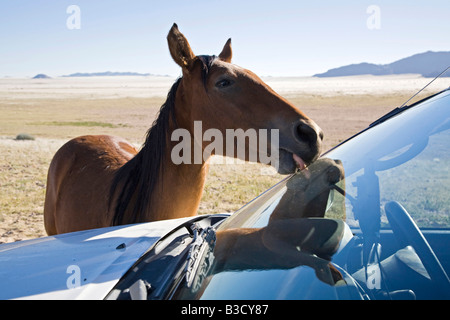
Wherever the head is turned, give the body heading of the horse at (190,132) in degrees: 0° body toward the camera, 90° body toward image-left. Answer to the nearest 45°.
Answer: approximately 315°

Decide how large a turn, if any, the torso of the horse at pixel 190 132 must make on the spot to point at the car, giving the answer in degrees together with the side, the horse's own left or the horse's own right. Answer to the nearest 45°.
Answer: approximately 45° to the horse's own right
